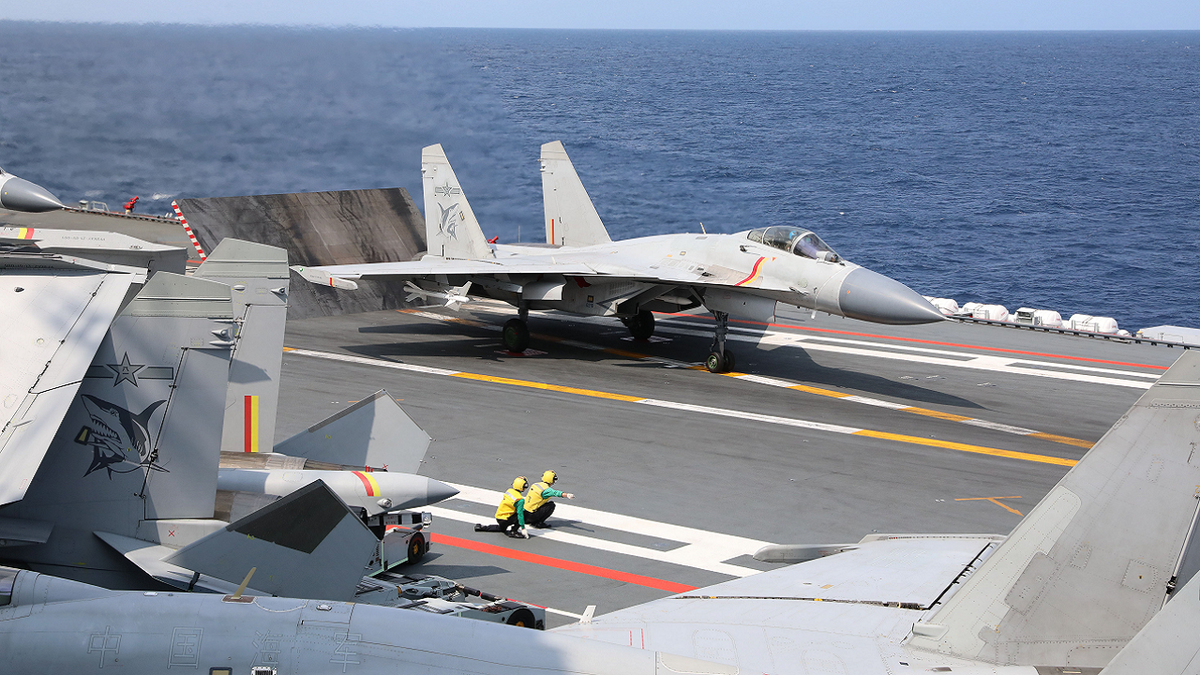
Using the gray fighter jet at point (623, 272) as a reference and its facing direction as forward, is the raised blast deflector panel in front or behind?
behind

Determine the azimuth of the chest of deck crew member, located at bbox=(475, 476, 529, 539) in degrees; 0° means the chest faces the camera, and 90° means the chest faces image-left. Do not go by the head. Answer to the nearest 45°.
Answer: approximately 270°

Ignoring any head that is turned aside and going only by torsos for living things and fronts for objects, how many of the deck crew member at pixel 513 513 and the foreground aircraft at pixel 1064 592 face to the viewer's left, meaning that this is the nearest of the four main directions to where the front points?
1

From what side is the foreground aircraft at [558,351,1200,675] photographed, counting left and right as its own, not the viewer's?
left

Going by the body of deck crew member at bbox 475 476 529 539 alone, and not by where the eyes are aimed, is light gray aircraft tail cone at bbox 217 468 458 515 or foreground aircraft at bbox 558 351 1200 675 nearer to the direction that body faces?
the foreground aircraft
